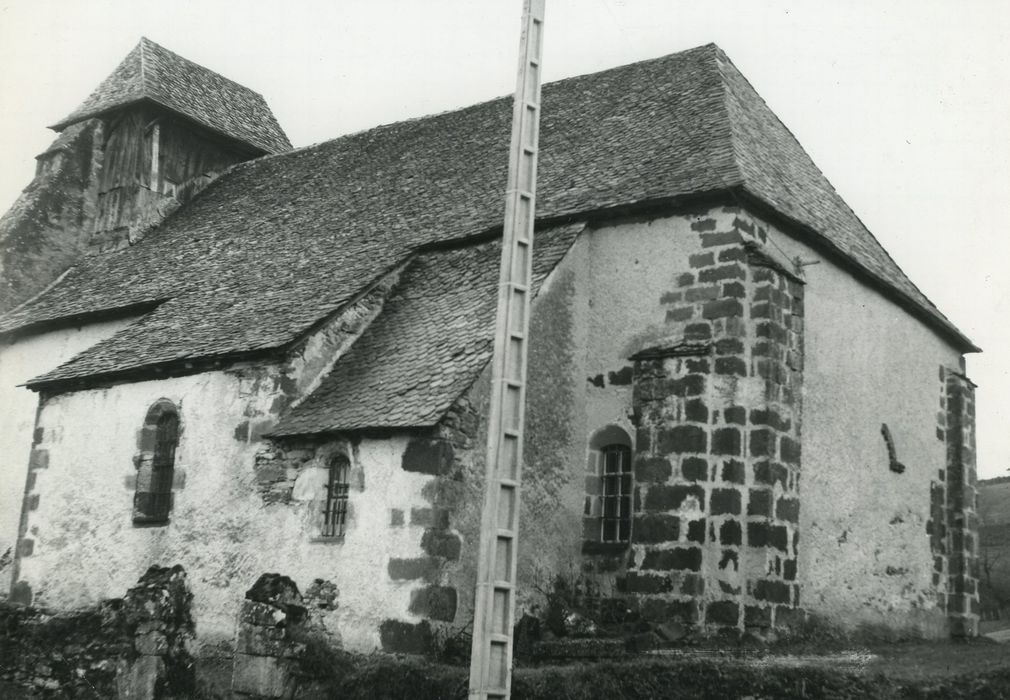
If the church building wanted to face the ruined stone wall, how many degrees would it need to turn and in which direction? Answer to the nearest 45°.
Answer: approximately 45° to its left

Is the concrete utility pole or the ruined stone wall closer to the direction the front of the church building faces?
the ruined stone wall

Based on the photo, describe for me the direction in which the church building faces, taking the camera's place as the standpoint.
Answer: facing away from the viewer and to the left of the viewer
